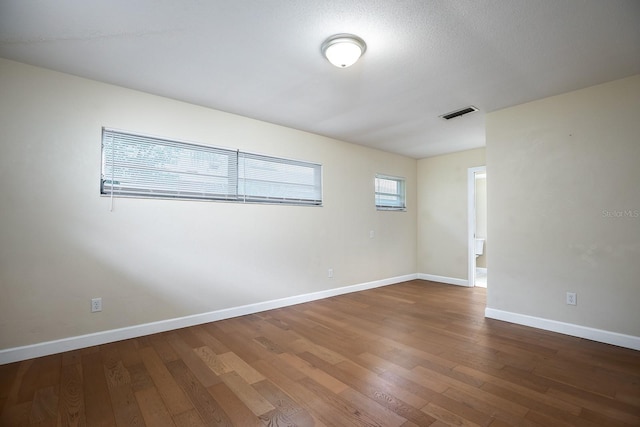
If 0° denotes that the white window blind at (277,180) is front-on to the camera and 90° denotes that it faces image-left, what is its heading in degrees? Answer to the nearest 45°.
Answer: approximately 315°

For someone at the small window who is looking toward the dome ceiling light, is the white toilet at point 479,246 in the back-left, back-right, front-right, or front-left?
back-left

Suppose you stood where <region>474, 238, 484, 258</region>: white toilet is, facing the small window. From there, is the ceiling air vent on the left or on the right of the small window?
left

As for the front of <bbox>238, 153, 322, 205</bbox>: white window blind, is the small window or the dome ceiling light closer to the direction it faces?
the dome ceiling light

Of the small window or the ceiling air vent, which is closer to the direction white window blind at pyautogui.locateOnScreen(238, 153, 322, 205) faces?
the ceiling air vent

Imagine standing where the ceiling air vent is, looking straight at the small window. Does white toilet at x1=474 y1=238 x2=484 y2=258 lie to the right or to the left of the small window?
right

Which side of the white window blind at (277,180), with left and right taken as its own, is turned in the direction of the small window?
left

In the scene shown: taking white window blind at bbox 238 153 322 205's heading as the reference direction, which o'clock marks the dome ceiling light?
The dome ceiling light is roughly at 1 o'clock from the white window blind.

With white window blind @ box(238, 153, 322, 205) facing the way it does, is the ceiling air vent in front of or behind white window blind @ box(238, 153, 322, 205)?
in front

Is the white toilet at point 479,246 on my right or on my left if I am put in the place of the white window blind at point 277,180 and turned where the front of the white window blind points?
on my left
